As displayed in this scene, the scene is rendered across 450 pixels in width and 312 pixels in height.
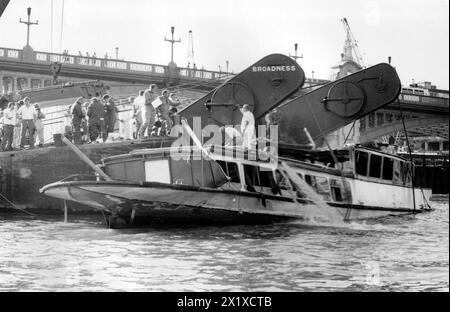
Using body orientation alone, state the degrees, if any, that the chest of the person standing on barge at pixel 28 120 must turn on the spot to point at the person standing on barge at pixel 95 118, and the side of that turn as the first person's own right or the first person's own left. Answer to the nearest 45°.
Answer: approximately 90° to the first person's own left

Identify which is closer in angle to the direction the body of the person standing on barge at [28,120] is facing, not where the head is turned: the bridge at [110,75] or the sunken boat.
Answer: the sunken boat

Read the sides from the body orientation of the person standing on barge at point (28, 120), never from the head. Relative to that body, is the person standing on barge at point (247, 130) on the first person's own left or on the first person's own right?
on the first person's own left

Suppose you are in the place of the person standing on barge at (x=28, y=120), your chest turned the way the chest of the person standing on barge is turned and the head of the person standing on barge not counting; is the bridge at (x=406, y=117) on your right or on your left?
on your left

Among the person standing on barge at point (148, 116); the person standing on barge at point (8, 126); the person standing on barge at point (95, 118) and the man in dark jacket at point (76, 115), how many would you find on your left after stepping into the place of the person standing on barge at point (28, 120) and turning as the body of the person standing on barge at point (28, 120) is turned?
3

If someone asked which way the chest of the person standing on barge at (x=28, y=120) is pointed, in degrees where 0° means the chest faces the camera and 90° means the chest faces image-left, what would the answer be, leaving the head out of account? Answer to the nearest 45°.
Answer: approximately 0°

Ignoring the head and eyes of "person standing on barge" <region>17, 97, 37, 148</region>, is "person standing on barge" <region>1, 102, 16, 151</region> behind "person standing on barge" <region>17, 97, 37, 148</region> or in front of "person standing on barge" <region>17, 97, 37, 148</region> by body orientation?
behind

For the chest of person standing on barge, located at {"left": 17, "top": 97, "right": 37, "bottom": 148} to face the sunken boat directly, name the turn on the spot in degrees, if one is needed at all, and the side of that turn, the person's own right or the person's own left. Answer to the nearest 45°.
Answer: approximately 45° to the person's own left

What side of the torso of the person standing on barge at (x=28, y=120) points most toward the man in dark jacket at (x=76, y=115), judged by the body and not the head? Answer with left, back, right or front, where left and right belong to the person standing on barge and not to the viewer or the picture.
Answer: left

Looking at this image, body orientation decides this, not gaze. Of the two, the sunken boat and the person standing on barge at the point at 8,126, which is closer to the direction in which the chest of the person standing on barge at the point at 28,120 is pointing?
the sunken boat

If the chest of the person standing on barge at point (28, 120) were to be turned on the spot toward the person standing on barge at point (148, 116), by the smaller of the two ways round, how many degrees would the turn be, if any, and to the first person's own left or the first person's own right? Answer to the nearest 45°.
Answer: approximately 90° to the first person's own left

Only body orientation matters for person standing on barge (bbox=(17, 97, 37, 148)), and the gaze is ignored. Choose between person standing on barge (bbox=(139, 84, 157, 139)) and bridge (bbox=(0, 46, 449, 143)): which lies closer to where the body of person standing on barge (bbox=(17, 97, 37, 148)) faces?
the person standing on barge
